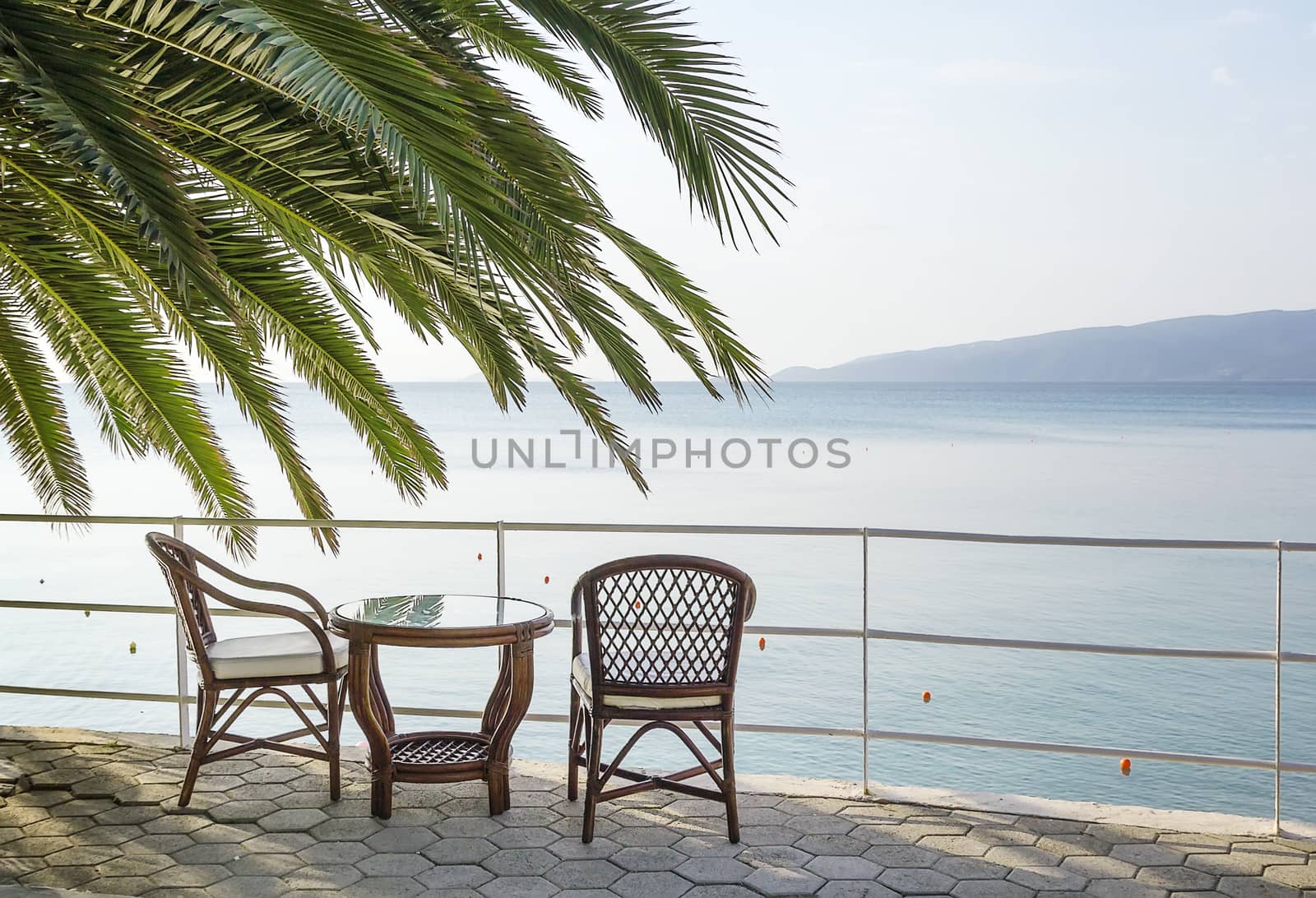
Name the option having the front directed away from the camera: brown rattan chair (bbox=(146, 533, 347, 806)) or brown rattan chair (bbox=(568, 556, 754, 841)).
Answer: brown rattan chair (bbox=(568, 556, 754, 841))

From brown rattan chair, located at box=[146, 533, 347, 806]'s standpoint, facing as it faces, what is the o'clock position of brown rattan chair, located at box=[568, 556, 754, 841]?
brown rattan chair, located at box=[568, 556, 754, 841] is roughly at 1 o'clock from brown rattan chair, located at box=[146, 533, 347, 806].

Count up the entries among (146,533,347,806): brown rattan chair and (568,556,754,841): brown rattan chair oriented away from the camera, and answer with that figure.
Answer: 1

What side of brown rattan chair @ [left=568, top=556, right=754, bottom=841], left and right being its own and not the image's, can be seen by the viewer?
back

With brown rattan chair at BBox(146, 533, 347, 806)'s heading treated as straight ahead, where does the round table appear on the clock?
The round table is roughly at 1 o'clock from the brown rattan chair.

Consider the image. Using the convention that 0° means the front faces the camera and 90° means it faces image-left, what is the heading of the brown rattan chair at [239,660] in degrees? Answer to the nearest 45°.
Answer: approximately 270°

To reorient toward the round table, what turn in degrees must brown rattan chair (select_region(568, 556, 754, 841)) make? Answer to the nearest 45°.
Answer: approximately 90° to its left

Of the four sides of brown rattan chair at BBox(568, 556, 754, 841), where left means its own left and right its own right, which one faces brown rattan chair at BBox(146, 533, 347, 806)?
left

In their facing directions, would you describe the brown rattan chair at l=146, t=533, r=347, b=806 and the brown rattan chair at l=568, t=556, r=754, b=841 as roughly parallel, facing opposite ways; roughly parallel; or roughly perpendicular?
roughly perpendicular
